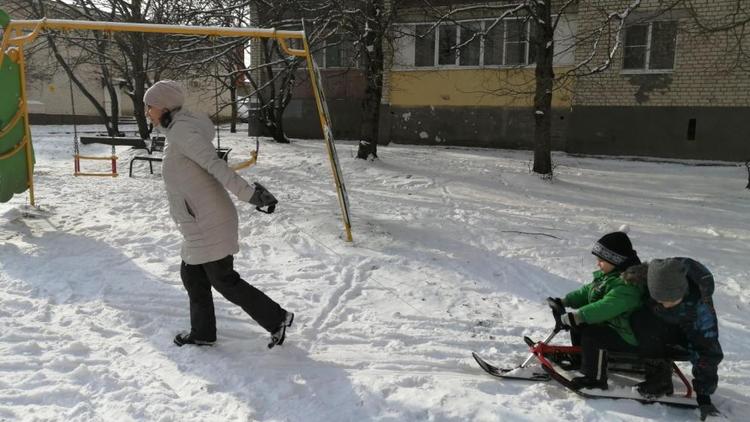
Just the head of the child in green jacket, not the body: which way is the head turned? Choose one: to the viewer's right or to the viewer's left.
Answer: to the viewer's left

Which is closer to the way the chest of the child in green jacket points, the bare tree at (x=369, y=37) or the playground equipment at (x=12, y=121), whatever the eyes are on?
the playground equipment

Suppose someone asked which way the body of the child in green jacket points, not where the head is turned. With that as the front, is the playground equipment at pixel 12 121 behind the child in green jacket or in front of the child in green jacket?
in front

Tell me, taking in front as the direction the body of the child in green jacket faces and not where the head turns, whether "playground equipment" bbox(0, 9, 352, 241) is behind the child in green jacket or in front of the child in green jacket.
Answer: in front

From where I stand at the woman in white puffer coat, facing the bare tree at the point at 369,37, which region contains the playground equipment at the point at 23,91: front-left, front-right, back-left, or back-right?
front-left

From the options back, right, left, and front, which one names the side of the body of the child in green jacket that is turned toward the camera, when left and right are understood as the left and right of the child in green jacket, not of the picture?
left

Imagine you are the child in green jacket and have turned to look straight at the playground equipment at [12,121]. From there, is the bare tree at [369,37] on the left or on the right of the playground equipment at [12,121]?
right
